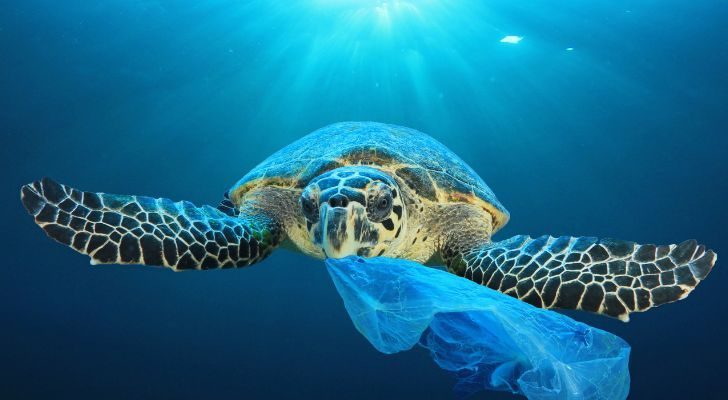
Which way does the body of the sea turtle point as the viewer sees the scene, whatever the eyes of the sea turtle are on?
toward the camera
